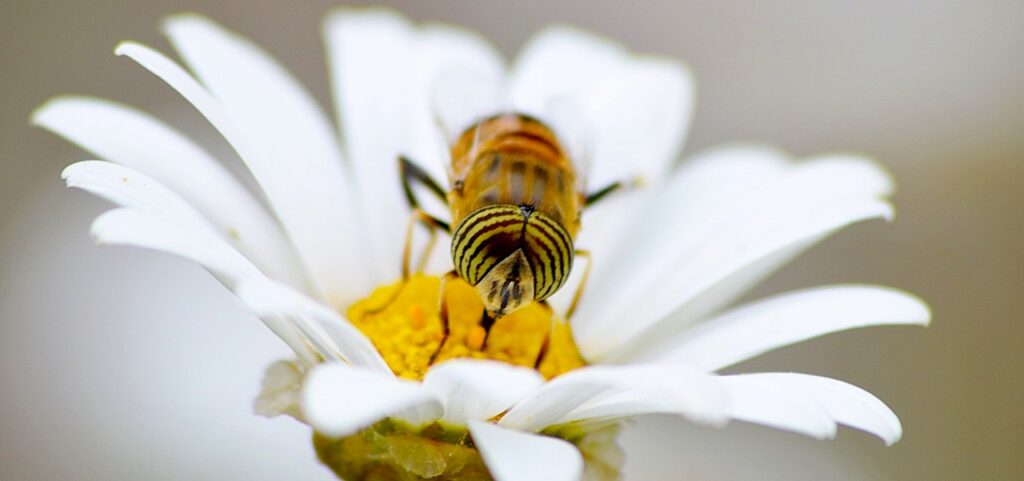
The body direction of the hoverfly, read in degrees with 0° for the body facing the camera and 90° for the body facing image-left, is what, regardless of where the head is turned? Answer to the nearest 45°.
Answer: approximately 0°
